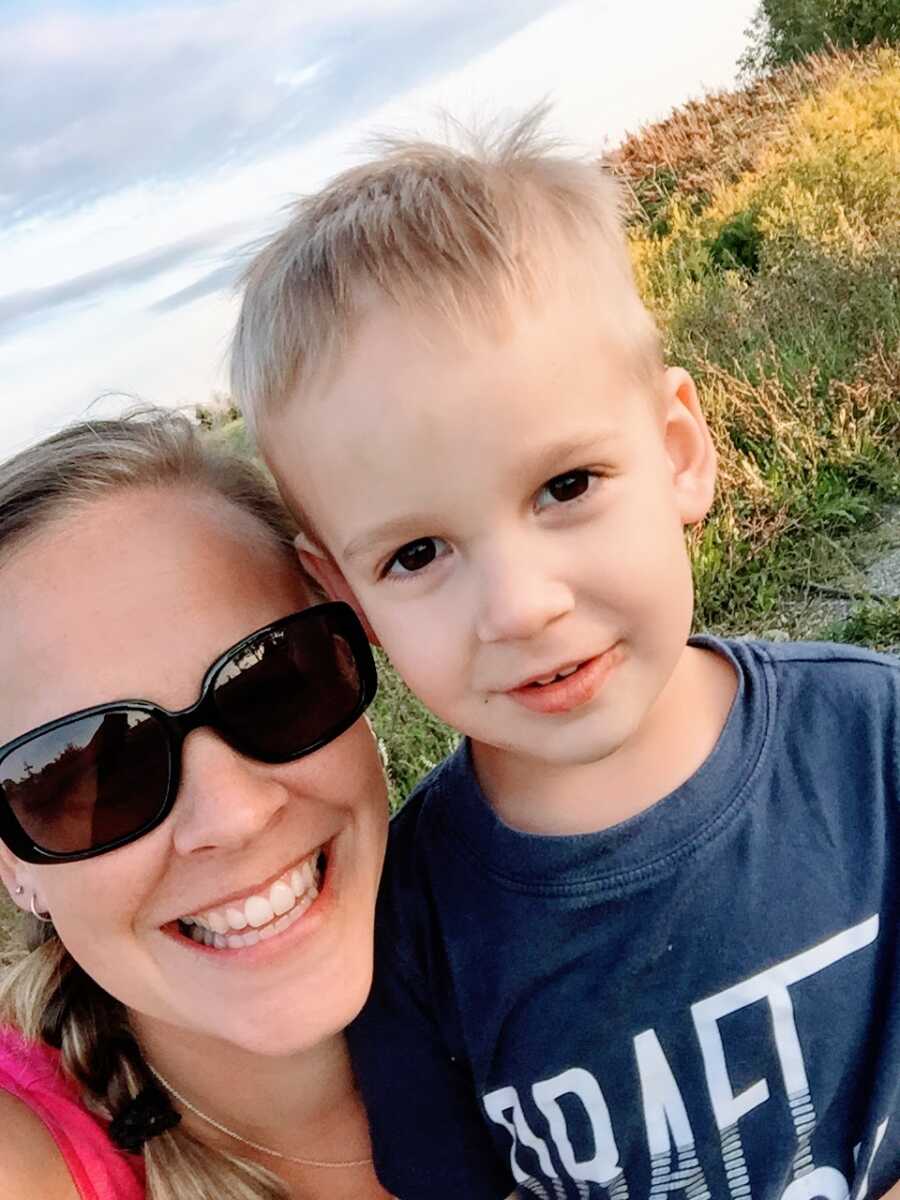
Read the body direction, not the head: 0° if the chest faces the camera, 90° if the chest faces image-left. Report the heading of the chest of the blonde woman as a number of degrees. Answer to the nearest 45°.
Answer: approximately 0°

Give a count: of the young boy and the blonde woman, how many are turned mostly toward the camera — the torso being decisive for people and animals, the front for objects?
2

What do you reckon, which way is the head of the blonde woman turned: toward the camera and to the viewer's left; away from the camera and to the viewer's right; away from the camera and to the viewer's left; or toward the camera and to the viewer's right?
toward the camera and to the viewer's right

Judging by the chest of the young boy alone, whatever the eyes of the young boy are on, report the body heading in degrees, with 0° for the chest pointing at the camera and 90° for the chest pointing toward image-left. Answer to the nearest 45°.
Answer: approximately 0°
